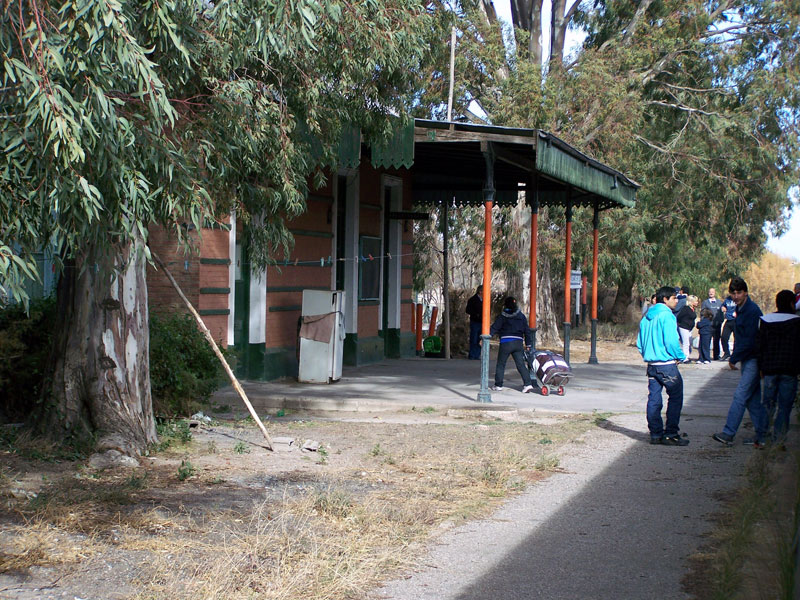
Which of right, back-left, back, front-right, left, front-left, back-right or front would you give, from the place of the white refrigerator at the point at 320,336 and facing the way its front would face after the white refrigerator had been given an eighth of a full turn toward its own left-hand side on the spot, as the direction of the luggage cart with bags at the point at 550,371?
front-right

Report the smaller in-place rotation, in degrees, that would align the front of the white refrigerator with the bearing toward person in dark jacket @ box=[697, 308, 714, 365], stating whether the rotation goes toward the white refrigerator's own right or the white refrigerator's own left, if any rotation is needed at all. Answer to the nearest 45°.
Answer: approximately 45° to the white refrigerator's own left

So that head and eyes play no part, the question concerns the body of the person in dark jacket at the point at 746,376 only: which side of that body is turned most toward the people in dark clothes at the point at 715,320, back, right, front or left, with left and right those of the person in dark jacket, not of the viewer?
right

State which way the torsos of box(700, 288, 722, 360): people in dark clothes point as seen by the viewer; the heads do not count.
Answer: toward the camera

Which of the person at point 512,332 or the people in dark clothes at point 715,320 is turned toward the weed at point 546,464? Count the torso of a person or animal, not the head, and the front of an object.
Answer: the people in dark clothes

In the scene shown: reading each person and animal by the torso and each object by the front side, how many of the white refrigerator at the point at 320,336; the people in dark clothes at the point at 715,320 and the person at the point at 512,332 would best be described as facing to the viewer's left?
0

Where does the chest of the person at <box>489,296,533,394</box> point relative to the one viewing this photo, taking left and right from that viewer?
facing away from the viewer

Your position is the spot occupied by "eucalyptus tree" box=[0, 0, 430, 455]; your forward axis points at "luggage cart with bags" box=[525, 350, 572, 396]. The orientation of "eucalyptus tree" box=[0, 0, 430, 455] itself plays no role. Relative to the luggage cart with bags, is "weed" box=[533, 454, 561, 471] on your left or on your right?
right

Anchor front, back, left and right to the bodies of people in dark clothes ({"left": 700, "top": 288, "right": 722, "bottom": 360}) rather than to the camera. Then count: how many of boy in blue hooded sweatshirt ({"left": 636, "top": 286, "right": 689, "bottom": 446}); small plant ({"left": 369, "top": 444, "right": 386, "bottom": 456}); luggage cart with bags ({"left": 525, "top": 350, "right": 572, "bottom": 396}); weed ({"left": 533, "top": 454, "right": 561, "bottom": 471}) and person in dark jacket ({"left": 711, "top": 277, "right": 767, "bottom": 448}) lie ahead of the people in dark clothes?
5

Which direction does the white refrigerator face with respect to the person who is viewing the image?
facing to the right of the viewer

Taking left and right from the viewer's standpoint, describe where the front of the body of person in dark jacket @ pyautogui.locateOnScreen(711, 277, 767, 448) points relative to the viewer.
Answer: facing to the left of the viewer

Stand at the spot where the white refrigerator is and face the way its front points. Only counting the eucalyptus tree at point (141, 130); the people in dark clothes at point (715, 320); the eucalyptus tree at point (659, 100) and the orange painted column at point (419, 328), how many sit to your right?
1

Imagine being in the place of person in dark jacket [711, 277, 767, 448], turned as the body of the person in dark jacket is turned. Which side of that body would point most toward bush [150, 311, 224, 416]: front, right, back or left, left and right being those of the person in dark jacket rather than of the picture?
front
